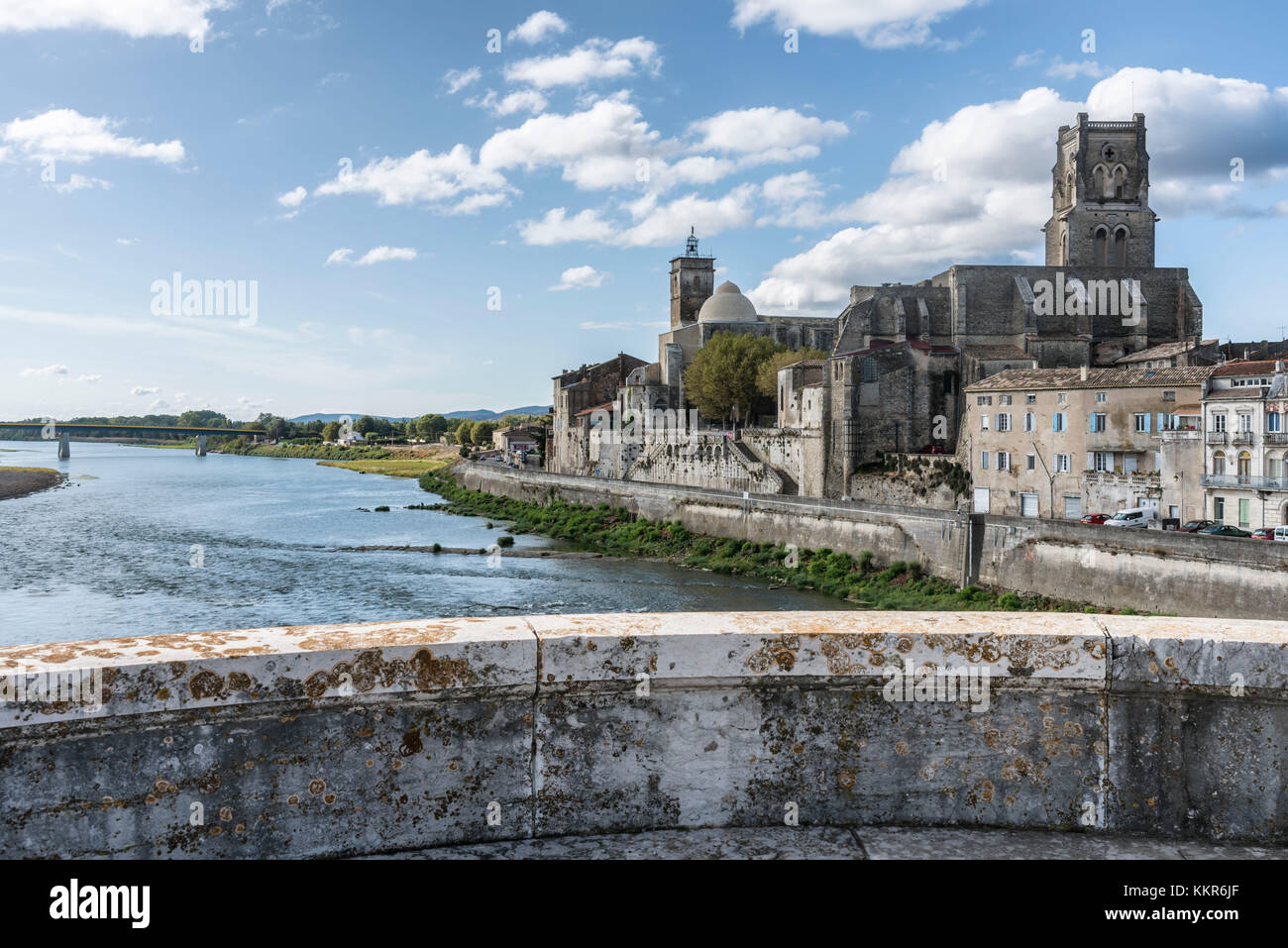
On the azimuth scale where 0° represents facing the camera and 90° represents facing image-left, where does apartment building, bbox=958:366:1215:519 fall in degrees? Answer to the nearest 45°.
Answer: approximately 0°

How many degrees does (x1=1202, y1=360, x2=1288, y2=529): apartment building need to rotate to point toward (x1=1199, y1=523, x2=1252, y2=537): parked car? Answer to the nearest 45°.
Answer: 0° — it already faces it

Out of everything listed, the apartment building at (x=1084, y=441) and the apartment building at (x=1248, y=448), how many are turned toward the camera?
2

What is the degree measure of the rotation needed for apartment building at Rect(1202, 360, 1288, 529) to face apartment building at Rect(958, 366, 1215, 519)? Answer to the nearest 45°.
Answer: approximately 135° to its right

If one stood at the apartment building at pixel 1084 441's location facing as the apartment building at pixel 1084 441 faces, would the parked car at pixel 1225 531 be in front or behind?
in front

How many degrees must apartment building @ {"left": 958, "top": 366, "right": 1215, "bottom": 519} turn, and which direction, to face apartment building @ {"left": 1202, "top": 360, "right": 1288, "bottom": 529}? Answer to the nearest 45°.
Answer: approximately 45° to its left

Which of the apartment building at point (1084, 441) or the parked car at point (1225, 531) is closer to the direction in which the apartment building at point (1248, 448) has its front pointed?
the parked car
